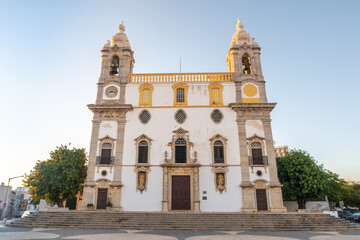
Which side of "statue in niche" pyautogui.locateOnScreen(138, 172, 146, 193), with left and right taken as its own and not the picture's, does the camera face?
front

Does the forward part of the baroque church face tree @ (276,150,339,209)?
no

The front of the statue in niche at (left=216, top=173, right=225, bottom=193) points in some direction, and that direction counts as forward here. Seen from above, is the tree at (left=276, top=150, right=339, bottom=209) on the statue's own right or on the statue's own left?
on the statue's own left

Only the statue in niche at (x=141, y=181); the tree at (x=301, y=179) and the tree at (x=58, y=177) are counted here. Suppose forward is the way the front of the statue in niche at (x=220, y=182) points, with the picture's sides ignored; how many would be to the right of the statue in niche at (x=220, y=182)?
2

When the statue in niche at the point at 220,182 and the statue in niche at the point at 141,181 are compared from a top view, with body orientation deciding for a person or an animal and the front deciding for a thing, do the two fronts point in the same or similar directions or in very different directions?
same or similar directions

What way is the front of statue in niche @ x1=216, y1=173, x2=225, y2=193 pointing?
toward the camera

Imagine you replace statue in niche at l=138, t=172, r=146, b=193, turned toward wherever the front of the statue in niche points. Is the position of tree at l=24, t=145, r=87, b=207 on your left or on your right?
on your right

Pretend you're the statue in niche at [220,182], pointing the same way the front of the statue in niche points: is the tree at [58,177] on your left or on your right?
on your right

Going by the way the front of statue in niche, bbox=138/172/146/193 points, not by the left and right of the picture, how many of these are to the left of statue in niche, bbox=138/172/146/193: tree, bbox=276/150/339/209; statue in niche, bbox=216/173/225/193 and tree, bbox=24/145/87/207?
2

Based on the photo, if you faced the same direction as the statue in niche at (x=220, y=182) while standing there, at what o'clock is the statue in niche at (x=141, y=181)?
the statue in niche at (x=141, y=181) is roughly at 3 o'clock from the statue in niche at (x=220, y=182).

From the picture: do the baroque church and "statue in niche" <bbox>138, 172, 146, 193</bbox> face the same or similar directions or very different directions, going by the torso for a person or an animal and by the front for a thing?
same or similar directions

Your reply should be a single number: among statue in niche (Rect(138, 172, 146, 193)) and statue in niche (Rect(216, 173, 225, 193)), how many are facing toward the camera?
2

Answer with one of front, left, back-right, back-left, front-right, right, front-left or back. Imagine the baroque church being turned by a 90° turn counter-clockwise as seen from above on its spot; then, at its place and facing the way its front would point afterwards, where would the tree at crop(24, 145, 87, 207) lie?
back

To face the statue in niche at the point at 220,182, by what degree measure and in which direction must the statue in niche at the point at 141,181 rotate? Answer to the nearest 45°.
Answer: approximately 90° to its left
